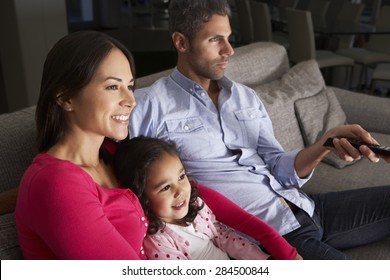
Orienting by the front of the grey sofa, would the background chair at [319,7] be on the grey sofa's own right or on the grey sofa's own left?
on the grey sofa's own left

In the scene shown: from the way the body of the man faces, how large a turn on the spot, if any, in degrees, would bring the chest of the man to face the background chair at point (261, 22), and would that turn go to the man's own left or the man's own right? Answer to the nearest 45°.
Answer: approximately 135° to the man's own left

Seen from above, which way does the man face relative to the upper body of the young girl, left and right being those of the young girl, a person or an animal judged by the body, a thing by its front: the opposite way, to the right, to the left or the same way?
the same way

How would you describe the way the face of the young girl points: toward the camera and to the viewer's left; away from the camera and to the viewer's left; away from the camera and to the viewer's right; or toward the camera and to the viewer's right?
toward the camera and to the viewer's right

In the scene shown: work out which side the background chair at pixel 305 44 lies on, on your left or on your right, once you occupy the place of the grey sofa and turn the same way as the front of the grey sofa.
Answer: on your left

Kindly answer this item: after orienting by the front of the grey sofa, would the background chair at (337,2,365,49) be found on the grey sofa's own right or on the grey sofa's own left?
on the grey sofa's own left

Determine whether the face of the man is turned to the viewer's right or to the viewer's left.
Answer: to the viewer's right

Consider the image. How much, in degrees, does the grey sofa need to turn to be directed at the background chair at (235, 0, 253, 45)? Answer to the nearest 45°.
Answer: approximately 135° to its left
